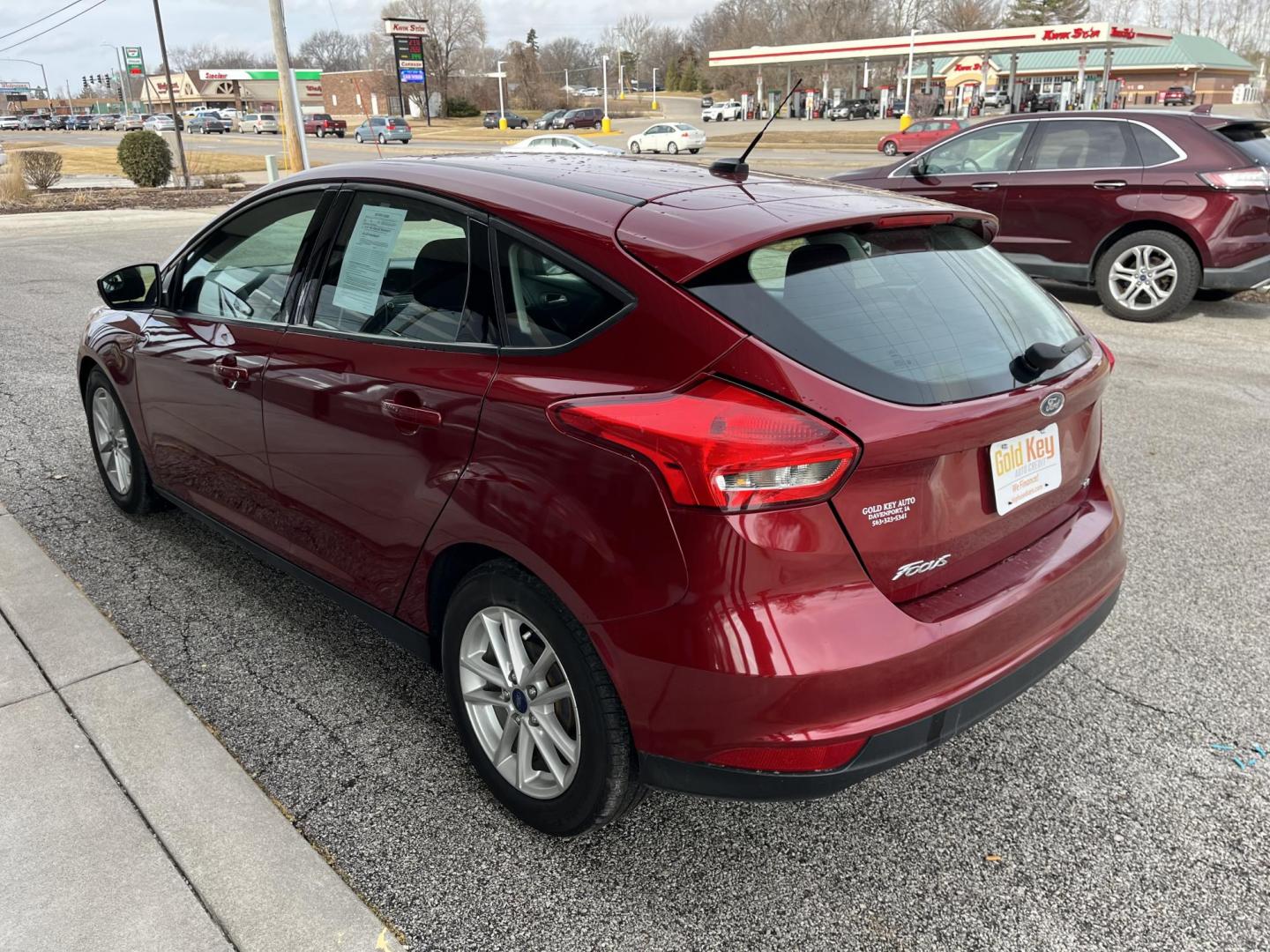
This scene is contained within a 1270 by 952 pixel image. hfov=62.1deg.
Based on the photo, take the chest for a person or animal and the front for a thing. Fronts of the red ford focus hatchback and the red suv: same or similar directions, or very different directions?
same or similar directions

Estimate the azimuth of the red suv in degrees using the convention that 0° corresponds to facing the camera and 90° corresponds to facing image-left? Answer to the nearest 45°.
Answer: approximately 90°

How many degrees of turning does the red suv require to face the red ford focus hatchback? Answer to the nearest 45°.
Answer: approximately 90° to its left

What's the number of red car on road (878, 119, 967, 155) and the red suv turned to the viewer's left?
2

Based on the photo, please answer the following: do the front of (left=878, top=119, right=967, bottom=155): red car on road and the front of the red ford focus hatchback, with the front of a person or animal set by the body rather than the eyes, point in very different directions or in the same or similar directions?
same or similar directions

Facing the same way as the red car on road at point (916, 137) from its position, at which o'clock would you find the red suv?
The red suv is roughly at 9 o'clock from the red car on road.

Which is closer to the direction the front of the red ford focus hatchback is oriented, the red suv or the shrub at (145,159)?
the shrub

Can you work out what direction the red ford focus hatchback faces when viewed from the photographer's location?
facing away from the viewer and to the left of the viewer

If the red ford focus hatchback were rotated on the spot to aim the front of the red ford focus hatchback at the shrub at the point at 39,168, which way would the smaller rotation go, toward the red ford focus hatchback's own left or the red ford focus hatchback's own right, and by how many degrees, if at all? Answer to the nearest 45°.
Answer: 0° — it already faces it

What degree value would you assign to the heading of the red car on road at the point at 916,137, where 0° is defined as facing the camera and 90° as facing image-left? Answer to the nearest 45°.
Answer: approximately 90°

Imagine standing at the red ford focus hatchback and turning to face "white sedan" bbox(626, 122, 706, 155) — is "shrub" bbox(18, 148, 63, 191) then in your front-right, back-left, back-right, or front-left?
front-left

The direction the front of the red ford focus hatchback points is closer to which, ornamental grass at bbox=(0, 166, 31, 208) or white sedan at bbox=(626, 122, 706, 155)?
the ornamental grass

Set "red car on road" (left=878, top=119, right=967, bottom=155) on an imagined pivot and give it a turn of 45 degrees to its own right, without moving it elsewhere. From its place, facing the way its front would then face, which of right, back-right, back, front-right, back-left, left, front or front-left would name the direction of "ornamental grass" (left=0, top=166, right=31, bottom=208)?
left

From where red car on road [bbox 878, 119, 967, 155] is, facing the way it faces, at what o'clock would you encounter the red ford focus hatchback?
The red ford focus hatchback is roughly at 9 o'clock from the red car on road.

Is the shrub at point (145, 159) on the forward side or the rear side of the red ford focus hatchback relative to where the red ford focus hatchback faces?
on the forward side

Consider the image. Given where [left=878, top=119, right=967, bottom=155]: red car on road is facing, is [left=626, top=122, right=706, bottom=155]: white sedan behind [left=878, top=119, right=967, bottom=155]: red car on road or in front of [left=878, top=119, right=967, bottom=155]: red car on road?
in front
